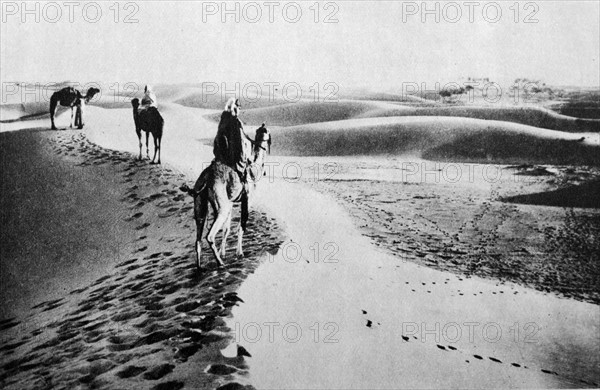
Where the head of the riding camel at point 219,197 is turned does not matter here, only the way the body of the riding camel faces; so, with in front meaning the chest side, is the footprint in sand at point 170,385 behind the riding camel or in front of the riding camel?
behind

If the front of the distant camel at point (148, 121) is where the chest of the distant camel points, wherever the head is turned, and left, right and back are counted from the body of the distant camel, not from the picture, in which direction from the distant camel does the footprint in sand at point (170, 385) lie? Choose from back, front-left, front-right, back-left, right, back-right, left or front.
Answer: back-left

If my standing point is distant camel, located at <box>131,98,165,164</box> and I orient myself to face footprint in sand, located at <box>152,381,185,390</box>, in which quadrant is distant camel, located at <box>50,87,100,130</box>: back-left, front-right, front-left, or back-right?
back-right

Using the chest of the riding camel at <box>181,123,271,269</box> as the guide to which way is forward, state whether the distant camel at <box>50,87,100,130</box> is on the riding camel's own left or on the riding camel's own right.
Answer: on the riding camel's own left

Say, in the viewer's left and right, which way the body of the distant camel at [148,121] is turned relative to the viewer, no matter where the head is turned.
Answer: facing away from the viewer and to the left of the viewer

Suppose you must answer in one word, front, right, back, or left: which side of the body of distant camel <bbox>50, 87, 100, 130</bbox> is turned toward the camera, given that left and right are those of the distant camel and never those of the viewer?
right

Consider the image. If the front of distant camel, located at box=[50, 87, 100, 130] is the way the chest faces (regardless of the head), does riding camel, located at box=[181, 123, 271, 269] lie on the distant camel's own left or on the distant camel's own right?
on the distant camel's own right

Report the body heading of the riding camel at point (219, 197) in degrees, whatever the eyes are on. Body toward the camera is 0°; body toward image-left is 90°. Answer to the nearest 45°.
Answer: approximately 225°

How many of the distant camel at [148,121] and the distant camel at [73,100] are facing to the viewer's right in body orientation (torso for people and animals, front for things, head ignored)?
1

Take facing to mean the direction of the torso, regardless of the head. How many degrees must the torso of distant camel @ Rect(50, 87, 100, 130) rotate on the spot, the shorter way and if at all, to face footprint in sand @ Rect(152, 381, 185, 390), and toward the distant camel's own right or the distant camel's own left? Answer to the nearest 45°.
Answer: approximately 90° to the distant camel's own right
